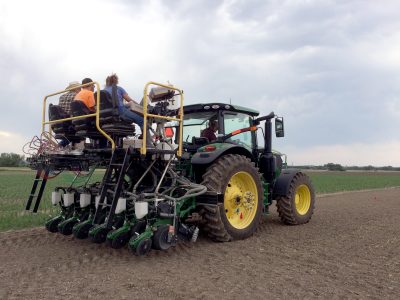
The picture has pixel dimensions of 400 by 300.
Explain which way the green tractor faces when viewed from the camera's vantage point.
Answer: facing away from the viewer and to the right of the viewer
